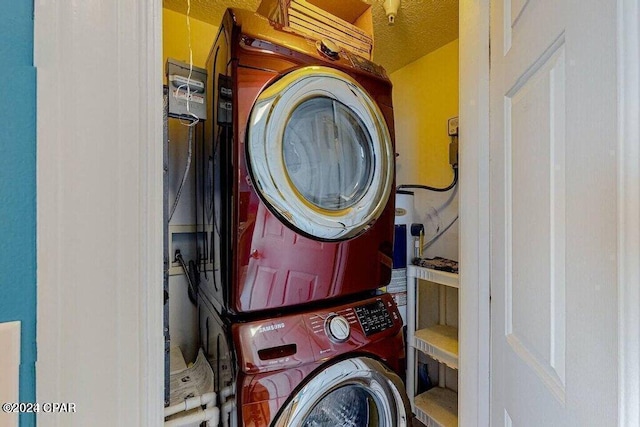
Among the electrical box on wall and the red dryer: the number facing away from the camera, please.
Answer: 0

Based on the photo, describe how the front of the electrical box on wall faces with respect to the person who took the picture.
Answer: facing the viewer and to the right of the viewer

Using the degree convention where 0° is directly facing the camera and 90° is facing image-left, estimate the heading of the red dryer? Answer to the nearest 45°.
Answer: approximately 315°

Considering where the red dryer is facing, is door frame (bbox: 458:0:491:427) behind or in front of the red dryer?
in front

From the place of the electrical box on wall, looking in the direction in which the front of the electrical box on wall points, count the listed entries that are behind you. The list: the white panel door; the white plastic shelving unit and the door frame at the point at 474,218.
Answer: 0

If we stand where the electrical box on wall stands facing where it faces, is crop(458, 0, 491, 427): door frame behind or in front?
in front
